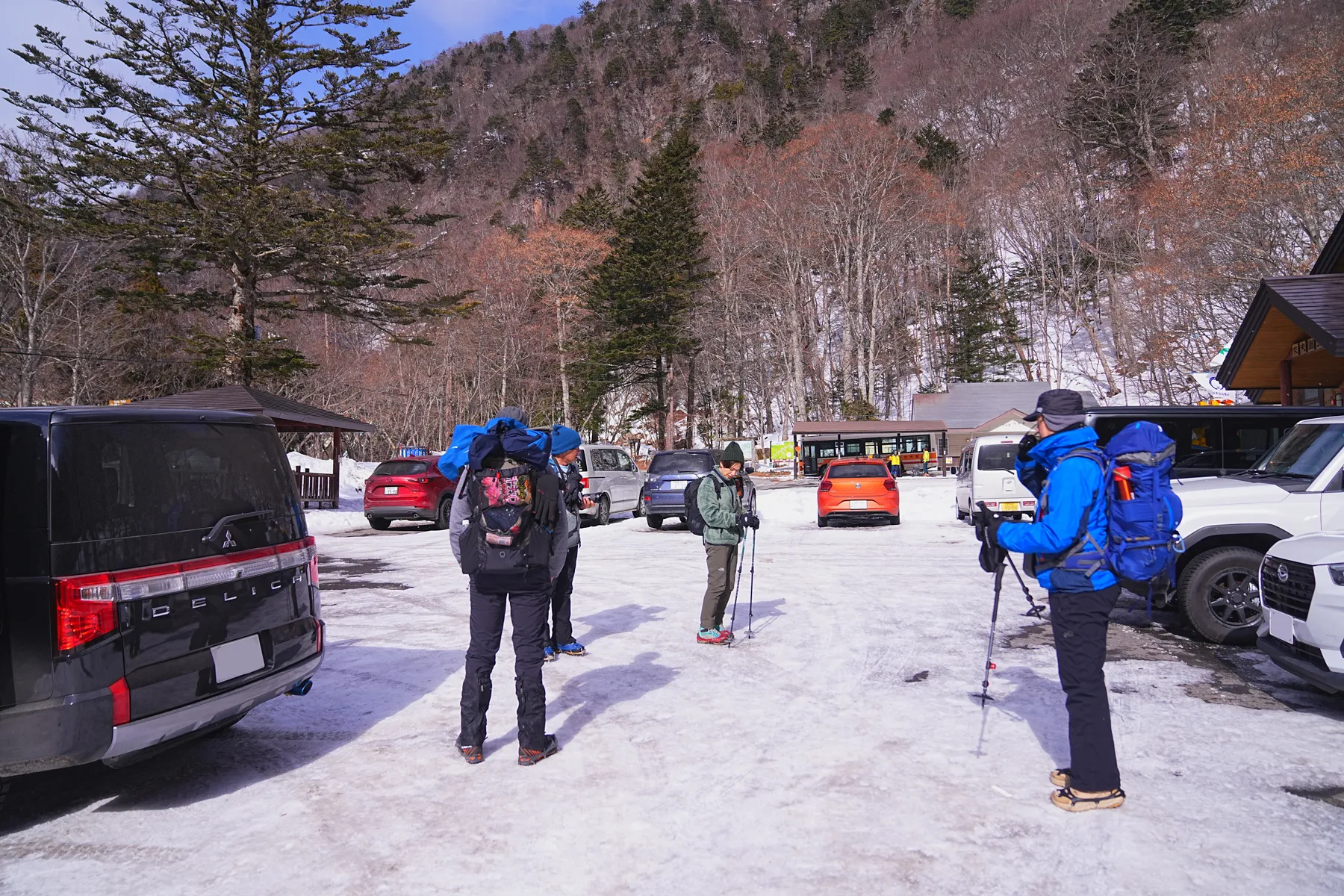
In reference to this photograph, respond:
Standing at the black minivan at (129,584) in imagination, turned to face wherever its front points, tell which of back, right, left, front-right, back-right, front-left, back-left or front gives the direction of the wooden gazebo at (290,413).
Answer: front-right

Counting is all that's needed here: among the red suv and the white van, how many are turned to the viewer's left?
0

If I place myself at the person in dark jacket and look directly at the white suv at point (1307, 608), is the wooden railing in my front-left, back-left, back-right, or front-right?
back-left

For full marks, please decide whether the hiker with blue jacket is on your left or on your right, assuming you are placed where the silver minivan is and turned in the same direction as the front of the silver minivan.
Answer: on your right

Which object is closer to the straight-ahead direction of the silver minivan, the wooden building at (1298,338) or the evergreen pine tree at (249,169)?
the wooden building

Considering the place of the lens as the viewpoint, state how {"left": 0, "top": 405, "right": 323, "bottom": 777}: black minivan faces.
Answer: facing away from the viewer and to the left of the viewer

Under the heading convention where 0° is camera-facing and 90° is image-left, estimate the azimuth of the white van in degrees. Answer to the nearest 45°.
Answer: approximately 180°

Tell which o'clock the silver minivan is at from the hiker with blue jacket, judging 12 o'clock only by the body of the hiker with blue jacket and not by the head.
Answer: The silver minivan is roughly at 2 o'clock from the hiker with blue jacket.

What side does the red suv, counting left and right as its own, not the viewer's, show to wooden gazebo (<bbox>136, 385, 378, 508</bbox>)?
left

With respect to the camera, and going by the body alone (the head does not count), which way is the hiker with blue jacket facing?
to the viewer's left

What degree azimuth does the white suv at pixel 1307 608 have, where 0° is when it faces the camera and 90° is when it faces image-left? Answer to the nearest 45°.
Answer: approximately 45°

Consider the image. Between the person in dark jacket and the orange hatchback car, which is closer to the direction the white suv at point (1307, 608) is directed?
the person in dark jacket

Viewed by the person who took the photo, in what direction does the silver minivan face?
facing away from the viewer and to the right of the viewer

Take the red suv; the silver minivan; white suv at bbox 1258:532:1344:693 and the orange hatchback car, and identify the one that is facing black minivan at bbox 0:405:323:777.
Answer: the white suv

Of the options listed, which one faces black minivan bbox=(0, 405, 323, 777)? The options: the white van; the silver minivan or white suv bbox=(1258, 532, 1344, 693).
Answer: the white suv

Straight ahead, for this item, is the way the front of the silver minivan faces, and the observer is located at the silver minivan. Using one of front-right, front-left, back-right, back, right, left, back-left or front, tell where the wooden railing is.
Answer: left

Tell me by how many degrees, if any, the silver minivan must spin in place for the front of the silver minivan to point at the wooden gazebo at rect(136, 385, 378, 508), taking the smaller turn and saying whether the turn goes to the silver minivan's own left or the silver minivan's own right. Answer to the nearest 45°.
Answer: approximately 135° to the silver minivan's own left
